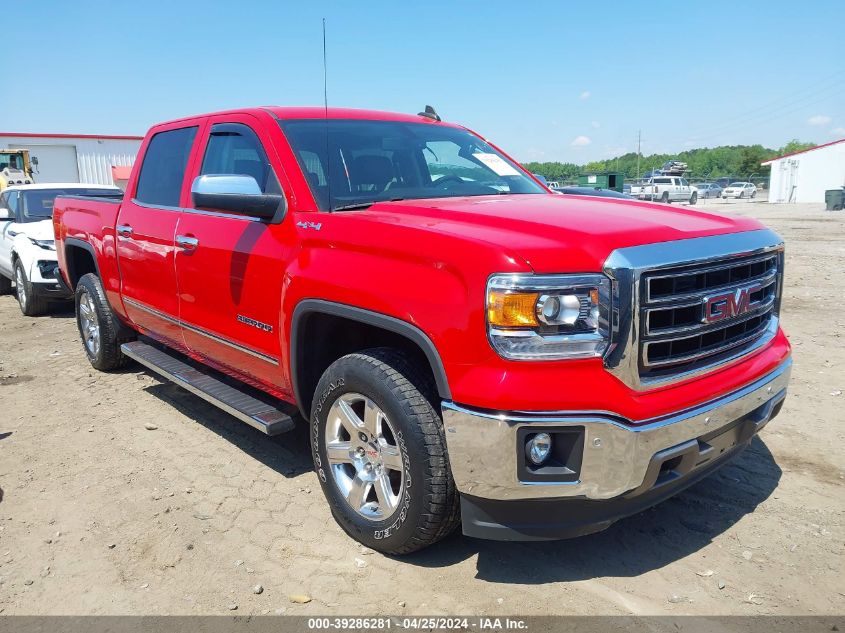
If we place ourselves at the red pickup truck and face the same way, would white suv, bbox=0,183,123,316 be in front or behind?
behind

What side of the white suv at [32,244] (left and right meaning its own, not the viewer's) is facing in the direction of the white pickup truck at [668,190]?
left

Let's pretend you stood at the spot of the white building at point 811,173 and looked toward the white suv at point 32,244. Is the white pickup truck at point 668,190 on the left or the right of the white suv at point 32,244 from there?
right

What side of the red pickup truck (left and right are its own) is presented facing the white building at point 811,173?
left

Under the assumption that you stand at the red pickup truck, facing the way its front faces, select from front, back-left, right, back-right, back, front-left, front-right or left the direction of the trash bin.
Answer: left

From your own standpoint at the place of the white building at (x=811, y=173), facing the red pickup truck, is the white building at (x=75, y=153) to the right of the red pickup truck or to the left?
right

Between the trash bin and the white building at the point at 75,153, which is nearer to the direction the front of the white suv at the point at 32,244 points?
the trash bin

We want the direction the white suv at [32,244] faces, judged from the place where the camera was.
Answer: facing the viewer and to the right of the viewer

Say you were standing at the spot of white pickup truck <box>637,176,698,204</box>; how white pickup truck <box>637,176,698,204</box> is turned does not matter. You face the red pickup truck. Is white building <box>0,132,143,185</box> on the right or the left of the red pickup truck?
right

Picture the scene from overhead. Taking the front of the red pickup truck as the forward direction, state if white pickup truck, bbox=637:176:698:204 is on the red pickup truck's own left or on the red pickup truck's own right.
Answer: on the red pickup truck's own left
